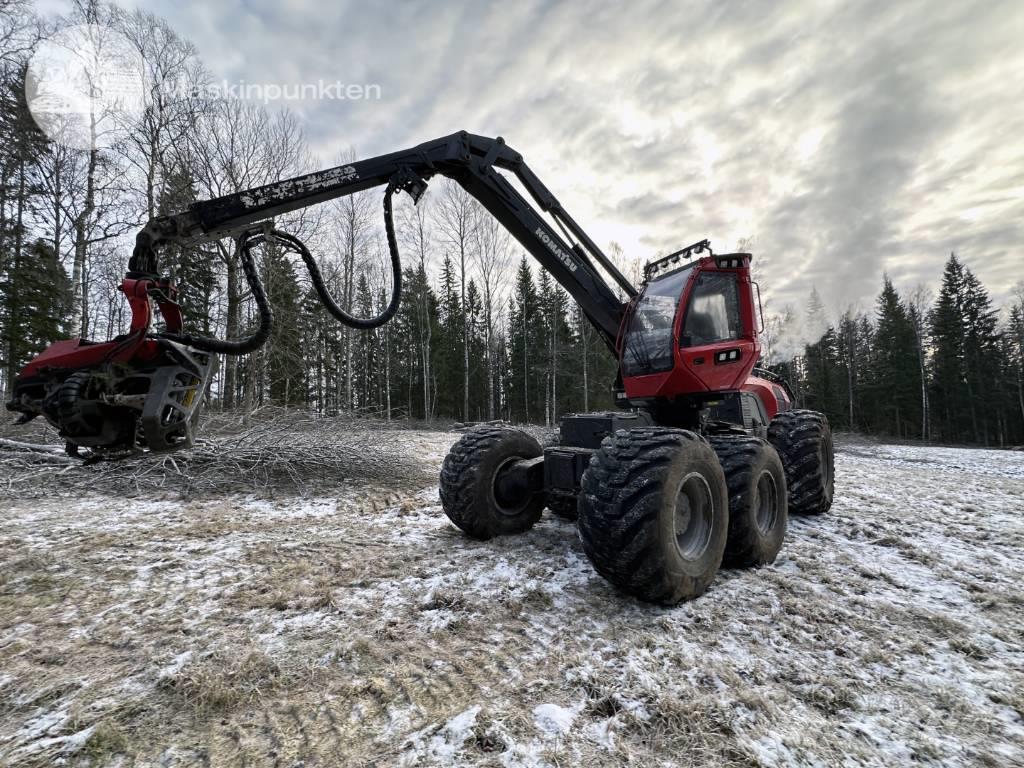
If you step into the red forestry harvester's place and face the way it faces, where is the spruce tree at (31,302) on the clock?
The spruce tree is roughly at 3 o'clock from the red forestry harvester.

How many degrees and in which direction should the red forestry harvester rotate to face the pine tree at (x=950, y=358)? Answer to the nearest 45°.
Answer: approximately 180°

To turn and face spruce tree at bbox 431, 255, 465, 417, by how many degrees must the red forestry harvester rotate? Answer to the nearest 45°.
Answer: approximately 135° to its right

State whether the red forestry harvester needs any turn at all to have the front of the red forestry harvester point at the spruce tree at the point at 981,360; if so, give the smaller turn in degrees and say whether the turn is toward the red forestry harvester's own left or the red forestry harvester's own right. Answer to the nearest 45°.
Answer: approximately 180°

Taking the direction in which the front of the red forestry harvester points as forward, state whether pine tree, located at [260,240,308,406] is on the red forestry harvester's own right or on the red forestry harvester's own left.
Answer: on the red forestry harvester's own right

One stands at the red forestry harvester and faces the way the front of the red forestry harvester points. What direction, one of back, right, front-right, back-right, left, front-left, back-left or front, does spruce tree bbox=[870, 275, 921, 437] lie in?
back

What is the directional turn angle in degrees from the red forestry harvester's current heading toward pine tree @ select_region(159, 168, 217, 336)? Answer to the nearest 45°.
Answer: approximately 90° to its right
